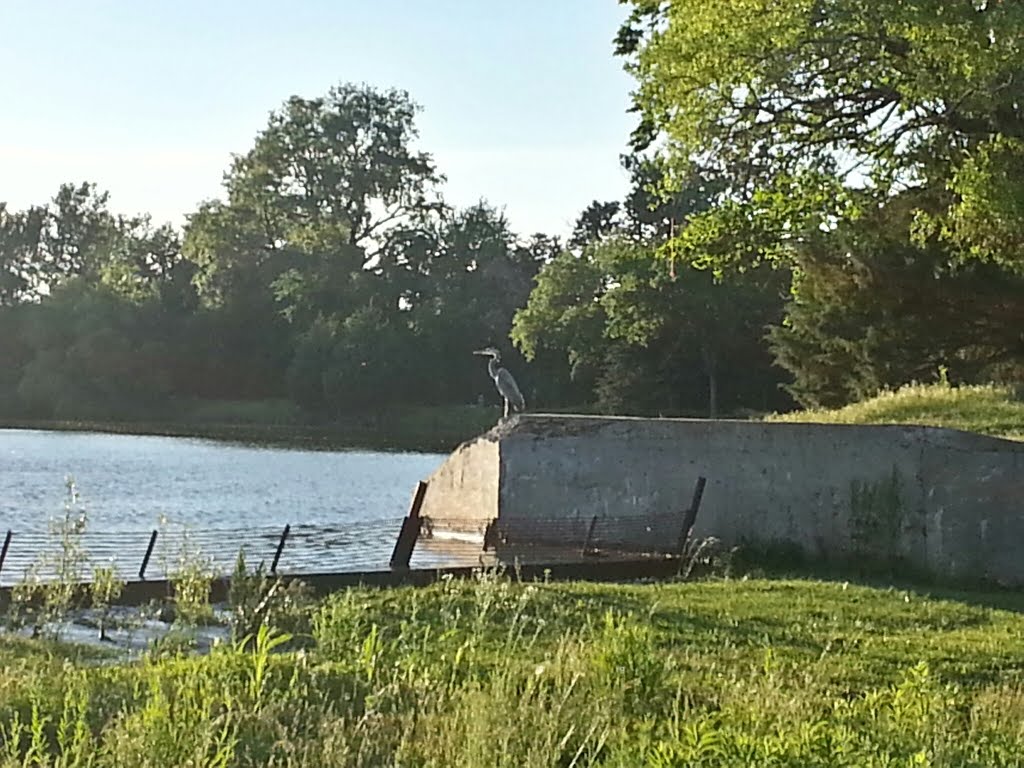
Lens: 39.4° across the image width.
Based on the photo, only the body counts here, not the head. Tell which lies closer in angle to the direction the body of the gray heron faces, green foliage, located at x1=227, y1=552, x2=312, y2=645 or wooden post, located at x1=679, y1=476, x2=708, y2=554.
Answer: the green foliage

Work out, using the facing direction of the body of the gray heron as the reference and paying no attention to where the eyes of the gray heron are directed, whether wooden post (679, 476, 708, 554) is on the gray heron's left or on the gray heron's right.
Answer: on the gray heron's left

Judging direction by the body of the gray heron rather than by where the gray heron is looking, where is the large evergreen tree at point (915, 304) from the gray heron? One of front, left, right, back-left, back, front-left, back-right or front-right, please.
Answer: back-right

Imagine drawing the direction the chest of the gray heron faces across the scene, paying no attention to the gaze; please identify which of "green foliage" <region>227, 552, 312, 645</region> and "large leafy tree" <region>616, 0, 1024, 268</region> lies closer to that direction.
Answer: the green foliage

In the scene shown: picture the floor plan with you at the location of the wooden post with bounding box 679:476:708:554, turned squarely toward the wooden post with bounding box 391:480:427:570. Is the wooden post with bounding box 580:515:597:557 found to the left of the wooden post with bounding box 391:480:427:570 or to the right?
right

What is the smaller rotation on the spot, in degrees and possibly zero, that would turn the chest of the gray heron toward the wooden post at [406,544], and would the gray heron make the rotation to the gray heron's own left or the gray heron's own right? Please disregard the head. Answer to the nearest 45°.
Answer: approximately 90° to the gray heron's own left

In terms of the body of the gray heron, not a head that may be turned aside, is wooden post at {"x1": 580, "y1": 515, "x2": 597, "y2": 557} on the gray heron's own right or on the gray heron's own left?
on the gray heron's own left

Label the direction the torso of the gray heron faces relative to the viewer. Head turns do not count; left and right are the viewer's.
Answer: facing to the left of the viewer

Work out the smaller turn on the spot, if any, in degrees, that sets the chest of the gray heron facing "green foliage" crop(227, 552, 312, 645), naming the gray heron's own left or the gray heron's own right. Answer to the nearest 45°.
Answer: approximately 90° to the gray heron's own left

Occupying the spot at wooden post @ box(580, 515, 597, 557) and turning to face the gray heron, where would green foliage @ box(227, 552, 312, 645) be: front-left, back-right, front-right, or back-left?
back-left
